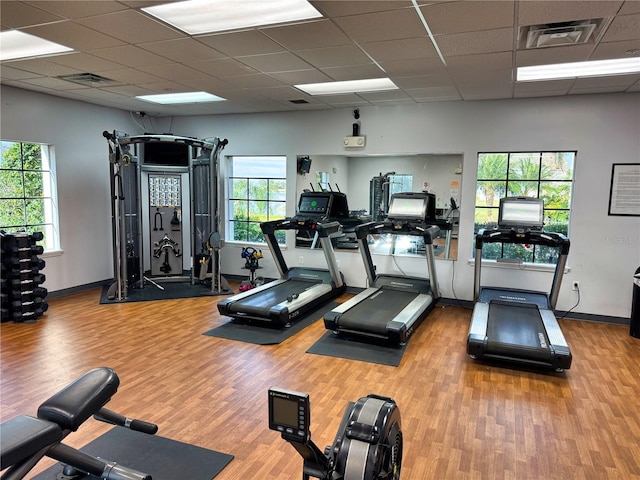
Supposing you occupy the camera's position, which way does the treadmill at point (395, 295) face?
facing away from the viewer and to the right of the viewer

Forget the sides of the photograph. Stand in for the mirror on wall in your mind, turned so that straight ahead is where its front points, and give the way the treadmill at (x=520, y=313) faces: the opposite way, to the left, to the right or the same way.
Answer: the opposite way

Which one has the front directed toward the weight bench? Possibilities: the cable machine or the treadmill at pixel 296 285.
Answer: the cable machine

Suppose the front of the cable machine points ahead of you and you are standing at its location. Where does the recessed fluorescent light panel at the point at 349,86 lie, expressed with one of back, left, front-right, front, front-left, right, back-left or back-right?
front-left

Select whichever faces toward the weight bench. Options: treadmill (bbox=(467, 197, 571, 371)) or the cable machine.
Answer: the cable machine

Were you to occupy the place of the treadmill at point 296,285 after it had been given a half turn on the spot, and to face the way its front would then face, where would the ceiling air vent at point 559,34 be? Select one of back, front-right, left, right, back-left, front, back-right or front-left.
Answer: left

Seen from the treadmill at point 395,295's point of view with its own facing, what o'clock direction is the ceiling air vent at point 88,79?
The ceiling air vent is roughly at 7 o'clock from the treadmill.

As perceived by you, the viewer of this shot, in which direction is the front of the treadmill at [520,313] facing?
facing away from the viewer

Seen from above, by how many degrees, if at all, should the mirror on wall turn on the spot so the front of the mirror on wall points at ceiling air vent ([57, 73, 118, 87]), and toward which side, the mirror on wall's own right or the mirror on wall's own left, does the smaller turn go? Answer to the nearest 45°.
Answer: approximately 45° to the mirror on wall's own right

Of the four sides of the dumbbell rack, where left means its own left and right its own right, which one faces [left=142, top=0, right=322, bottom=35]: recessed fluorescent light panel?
front

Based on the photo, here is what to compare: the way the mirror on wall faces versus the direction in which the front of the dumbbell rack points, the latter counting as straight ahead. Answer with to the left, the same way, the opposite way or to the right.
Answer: to the right

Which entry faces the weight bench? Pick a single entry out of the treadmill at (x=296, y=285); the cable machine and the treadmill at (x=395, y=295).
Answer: the cable machine

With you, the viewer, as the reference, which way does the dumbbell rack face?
facing the viewer and to the right of the viewer

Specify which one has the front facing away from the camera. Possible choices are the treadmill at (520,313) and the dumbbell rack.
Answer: the treadmill

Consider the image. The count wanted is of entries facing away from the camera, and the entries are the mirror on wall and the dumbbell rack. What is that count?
0

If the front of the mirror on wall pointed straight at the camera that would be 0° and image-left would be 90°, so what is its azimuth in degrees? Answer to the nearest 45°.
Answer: approximately 0°

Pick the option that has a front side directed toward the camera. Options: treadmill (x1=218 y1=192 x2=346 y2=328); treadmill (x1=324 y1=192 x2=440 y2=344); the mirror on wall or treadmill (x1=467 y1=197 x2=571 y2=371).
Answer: the mirror on wall

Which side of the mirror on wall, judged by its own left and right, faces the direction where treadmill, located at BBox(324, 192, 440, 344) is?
front
